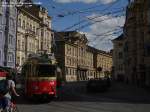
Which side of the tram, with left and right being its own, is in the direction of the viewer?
front
